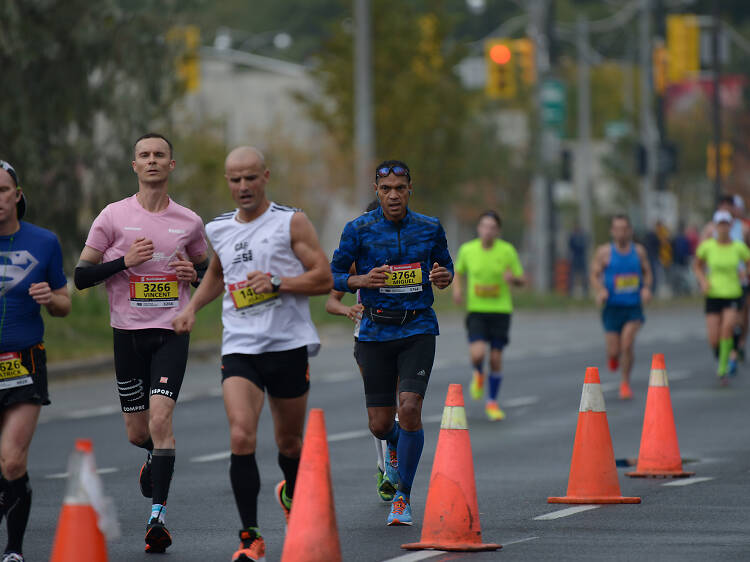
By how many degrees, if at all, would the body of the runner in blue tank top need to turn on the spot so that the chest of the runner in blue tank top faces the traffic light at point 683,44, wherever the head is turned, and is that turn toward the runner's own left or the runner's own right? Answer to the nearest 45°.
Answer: approximately 180°

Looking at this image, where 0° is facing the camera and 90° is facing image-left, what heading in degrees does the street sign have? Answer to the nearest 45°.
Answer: approximately 0°

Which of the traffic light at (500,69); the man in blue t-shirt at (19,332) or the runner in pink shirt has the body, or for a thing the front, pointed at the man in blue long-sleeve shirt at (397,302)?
the traffic light

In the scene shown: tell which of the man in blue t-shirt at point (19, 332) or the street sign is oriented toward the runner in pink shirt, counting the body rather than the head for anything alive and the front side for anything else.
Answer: the street sign

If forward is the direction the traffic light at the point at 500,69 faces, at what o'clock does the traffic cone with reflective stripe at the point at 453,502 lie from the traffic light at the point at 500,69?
The traffic cone with reflective stripe is roughly at 12 o'clock from the traffic light.

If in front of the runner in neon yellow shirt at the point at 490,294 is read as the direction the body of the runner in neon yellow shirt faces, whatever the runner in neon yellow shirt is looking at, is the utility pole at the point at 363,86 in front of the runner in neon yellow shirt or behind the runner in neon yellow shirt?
behind

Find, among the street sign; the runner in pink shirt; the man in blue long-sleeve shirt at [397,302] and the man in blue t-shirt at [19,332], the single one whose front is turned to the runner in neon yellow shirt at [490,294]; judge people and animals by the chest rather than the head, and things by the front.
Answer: the street sign

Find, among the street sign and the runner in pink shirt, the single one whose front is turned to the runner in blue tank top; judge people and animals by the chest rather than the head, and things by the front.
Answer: the street sign
